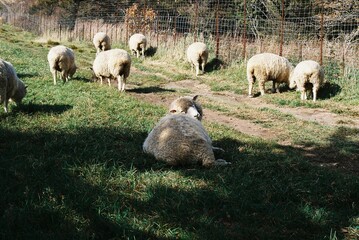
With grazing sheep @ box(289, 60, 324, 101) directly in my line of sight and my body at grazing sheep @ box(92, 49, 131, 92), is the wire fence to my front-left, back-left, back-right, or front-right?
front-left

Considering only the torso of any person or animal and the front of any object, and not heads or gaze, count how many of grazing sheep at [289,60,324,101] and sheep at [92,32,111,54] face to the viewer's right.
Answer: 0

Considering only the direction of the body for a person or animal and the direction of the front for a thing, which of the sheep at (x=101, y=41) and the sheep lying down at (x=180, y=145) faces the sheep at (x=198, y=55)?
the sheep lying down

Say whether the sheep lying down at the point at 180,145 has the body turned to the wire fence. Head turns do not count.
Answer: yes

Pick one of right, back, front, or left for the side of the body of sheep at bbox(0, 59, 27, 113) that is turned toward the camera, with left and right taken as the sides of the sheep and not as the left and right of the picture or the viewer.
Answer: right

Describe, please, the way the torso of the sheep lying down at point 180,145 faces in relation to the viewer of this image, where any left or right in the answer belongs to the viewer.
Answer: facing away from the viewer

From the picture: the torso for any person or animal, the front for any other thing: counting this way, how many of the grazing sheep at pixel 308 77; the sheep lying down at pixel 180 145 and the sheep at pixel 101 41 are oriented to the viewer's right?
0
